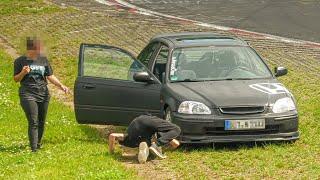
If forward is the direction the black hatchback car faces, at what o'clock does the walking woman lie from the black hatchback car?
The walking woman is roughly at 4 o'clock from the black hatchback car.

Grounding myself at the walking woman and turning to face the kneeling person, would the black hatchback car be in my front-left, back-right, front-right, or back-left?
front-left

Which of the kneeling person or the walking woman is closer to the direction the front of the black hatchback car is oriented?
the kneeling person

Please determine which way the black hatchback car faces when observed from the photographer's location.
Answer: facing the viewer and to the right of the viewer

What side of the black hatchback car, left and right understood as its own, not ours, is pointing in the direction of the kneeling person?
right
